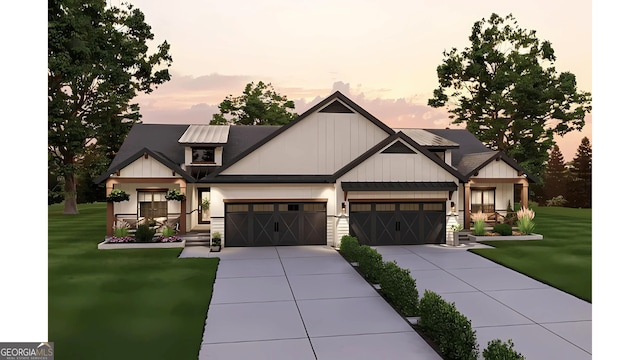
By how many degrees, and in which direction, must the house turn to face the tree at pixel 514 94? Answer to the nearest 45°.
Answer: approximately 135° to its left

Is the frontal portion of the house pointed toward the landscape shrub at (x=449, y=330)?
yes

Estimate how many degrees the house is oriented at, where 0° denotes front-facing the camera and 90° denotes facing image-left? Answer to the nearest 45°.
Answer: approximately 0°

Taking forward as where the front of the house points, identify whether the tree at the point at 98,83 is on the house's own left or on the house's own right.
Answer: on the house's own right

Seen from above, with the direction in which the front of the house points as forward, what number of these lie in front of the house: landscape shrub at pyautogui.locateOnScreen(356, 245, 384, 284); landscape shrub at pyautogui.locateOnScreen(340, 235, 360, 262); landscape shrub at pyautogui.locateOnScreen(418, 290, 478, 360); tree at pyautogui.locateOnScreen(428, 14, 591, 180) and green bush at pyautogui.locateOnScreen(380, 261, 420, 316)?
4

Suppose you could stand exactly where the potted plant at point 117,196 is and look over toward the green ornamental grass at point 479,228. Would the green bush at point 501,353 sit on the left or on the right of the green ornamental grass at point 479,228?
right

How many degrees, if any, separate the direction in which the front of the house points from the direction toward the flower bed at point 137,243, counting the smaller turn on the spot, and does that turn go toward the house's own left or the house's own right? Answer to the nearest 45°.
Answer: approximately 90° to the house's own right

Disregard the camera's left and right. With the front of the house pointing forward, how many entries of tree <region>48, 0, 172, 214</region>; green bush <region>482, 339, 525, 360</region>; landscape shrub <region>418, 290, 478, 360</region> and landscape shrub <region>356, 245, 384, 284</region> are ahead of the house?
3

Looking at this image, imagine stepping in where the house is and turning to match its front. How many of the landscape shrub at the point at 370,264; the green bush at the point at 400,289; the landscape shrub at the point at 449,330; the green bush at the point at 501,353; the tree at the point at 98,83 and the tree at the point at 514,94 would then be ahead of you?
4

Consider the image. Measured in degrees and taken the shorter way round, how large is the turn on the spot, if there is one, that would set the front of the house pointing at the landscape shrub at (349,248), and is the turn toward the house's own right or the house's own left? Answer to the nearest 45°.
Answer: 0° — it already faces it

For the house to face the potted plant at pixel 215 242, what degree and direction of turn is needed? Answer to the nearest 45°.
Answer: approximately 90° to its right

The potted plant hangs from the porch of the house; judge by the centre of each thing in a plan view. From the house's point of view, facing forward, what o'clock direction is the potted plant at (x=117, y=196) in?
The potted plant is roughly at 3 o'clock from the house.

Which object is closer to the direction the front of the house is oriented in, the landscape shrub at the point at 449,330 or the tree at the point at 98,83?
the landscape shrub
